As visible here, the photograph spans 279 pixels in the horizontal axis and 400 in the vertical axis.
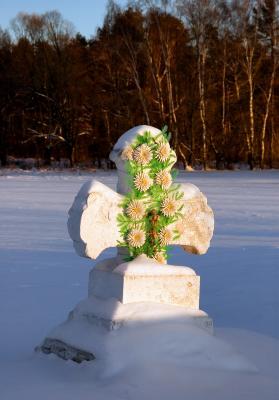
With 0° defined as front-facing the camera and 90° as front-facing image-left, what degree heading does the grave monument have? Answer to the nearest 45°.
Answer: approximately 315°
